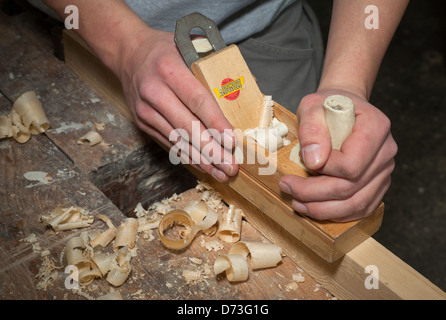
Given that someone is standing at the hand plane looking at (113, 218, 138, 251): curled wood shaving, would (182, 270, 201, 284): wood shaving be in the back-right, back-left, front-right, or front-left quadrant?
front-left

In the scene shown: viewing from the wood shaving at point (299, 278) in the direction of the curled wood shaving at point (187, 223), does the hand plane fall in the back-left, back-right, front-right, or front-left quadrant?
front-right

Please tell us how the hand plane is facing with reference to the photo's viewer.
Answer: facing the viewer and to the right of the viewer

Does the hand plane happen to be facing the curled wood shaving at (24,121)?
no
